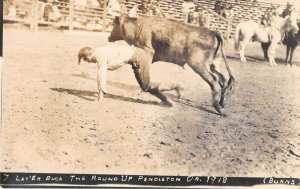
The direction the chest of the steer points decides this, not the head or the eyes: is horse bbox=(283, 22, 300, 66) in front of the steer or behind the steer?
behind

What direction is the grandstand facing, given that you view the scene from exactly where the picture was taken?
facing the viewer

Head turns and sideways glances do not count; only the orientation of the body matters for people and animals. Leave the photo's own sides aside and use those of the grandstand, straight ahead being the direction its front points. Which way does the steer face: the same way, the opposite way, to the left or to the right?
to the right

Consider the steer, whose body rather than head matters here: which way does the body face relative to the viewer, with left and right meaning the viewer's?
facing to the left of the viewer

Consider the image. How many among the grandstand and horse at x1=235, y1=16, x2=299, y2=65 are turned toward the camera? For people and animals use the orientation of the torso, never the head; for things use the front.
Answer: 1
